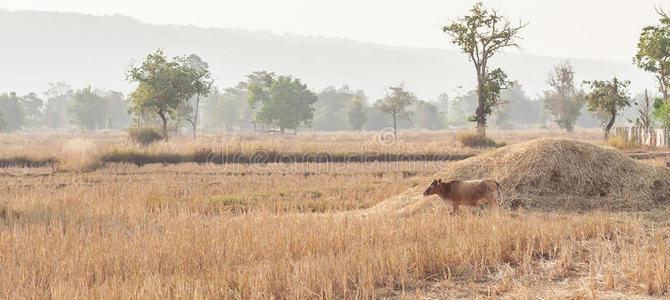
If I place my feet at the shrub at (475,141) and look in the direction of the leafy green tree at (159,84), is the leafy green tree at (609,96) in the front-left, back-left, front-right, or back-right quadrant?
back-right

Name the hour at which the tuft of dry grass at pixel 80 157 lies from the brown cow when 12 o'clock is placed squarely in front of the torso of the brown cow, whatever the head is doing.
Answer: The tuft of dry grass is roughly at 1 o'clock from the brown cow.

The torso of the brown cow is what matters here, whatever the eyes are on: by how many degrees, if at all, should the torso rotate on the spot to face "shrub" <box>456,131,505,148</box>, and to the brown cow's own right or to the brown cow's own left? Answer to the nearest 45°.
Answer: approximately 90° to the brown cow's own right

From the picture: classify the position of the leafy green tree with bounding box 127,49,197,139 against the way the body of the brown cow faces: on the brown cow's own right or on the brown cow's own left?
on the brown cow's own right

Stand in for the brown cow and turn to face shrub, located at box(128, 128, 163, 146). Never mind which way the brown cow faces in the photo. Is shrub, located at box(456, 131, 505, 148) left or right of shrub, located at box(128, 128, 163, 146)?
right

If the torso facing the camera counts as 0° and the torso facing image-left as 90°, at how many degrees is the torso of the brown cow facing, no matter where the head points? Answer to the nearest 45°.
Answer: approximately 90°

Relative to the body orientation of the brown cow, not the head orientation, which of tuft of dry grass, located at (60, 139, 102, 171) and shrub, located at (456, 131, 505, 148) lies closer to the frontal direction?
the tuft of dry grass

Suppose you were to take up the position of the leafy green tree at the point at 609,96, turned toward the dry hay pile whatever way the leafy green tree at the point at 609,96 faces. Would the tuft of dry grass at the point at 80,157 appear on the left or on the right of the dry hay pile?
right

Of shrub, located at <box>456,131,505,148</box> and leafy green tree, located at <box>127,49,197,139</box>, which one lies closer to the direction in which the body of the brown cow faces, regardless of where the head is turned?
the leafy green tree

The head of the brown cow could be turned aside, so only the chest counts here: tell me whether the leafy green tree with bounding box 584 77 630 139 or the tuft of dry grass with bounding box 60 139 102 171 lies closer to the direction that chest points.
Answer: the tuft of dry grass
